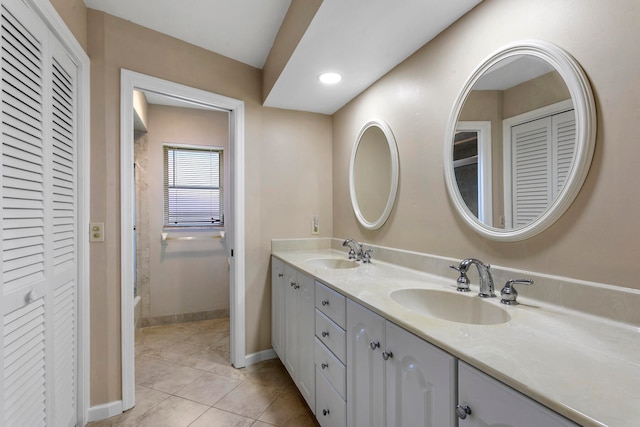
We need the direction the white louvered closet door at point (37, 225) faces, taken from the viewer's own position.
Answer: facing the viewer and to the right of the viewer

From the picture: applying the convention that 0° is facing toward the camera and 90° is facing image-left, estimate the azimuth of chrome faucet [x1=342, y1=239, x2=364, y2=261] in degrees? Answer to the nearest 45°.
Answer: approximately 45°

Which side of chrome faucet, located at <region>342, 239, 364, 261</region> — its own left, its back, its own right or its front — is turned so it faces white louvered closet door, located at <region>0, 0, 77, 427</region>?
front

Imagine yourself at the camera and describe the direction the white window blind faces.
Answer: facing the viewer

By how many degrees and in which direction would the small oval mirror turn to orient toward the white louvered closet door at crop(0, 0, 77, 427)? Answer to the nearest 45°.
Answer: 0° — it already faces it

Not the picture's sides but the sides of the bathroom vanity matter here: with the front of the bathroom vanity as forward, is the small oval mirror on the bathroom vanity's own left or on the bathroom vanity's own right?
on the bathroom vanity's own right

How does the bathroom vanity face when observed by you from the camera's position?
facing the viewer and to the left of the viewer

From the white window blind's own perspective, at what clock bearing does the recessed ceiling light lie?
The recessed ceiling light is roughly at 11 o'clock from the white window blind.

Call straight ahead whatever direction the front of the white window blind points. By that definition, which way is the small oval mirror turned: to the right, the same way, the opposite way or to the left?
to the right

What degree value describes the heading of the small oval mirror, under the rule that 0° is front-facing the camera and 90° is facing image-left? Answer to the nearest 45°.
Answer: approximately 45°

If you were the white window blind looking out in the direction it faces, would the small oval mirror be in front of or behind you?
in front

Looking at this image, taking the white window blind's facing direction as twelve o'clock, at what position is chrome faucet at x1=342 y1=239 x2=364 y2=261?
The chrome faucet is roughly at 11 o'clock from the white window blind.

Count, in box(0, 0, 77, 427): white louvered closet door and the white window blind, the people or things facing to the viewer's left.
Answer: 0

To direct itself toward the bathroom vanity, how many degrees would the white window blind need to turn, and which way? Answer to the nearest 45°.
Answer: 0° — it already faces it
